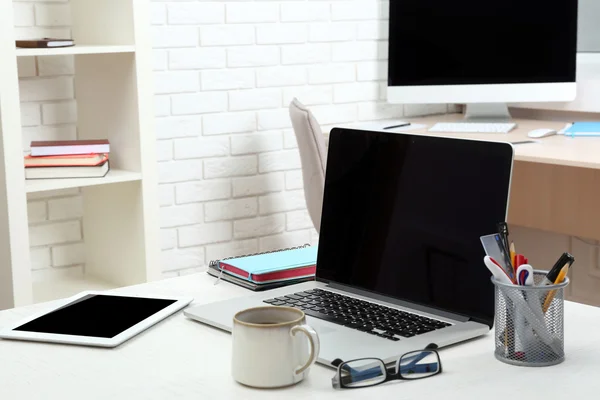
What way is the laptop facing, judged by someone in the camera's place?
facing the viewer and to the left of the viewer

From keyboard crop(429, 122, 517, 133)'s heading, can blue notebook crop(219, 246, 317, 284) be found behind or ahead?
ahead

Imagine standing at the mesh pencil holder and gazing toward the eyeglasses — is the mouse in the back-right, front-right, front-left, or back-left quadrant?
back-right

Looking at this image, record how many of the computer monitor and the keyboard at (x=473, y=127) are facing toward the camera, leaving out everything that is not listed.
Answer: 2

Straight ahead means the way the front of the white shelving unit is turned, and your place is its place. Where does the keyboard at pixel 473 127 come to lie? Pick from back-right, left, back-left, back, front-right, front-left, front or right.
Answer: front-left

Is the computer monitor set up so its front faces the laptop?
yes

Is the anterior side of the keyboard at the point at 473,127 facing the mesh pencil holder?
yes

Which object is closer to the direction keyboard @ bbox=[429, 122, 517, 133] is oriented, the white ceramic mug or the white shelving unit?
the white ceramic mug

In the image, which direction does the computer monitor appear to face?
toward the camera

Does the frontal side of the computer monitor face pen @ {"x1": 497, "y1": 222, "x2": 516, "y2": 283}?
yes

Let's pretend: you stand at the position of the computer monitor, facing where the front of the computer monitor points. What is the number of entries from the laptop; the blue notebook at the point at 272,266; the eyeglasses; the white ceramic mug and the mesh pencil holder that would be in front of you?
5

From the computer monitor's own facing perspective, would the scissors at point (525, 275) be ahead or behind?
ahead

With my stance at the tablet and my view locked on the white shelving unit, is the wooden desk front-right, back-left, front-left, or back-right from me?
front-right

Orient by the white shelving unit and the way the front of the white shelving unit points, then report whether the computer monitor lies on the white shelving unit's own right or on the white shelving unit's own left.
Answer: on the white shelving unit's own left

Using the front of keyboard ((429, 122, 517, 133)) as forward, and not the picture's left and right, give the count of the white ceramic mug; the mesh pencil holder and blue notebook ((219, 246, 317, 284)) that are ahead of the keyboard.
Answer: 3

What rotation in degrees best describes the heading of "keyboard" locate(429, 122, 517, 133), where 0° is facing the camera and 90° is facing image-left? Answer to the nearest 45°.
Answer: approximately 0°

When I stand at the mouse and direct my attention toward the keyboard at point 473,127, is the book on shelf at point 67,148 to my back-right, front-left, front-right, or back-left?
front-left

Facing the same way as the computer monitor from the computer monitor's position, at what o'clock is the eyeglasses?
The eyeglasses is roughly at 12 o'clock from the computer monitor.
